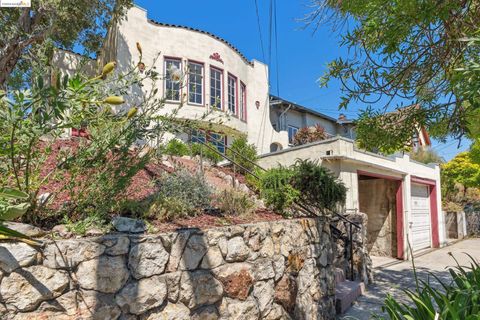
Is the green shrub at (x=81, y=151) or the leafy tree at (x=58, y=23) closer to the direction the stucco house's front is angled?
the green shrub

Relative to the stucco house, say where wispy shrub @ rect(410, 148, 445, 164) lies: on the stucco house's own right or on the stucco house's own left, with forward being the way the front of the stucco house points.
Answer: on the stucco house's own left

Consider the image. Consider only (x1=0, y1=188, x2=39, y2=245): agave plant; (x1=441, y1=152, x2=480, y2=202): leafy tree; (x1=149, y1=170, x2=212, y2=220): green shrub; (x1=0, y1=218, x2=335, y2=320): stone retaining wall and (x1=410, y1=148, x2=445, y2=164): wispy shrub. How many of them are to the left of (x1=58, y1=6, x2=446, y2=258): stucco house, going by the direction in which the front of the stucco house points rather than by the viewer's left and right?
2

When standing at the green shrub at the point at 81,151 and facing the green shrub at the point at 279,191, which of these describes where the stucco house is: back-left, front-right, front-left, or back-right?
front-left

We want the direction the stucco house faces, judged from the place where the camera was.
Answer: facing the viewer and to the right of the viewer

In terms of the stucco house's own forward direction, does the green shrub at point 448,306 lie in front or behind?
in front

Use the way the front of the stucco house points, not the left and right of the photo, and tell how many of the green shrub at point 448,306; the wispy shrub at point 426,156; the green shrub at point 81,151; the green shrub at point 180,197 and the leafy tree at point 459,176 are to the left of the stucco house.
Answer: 2

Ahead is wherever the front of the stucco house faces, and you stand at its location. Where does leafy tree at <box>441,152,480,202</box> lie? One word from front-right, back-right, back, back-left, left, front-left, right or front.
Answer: left

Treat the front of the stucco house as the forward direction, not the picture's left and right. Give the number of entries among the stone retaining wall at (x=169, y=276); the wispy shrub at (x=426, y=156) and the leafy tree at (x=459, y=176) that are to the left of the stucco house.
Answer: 2

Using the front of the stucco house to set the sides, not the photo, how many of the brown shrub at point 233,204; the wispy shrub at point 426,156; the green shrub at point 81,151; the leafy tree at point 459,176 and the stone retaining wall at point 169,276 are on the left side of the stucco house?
2

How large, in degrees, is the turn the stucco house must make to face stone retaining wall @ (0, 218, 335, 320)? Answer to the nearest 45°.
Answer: approximately 45° to its right

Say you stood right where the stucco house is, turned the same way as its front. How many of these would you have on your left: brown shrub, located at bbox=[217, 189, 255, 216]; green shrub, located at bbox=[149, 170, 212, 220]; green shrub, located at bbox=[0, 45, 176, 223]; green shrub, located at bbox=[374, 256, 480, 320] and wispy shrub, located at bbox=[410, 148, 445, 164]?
1

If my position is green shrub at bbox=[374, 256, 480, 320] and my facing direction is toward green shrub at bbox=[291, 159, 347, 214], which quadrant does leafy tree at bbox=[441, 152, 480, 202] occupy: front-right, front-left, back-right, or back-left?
front-right
